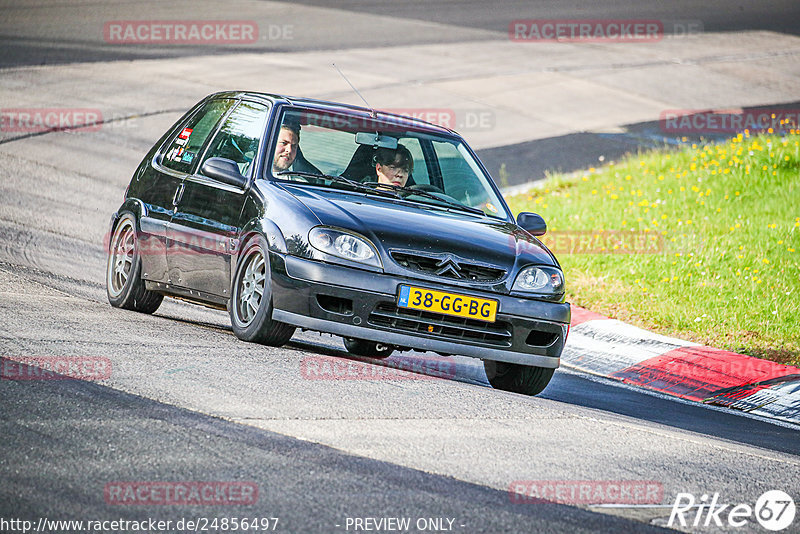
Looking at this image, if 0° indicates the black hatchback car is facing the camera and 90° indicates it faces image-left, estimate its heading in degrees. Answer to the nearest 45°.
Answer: approximately 315°

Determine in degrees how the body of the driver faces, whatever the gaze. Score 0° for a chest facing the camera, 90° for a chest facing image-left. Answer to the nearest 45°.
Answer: approximately 315°
